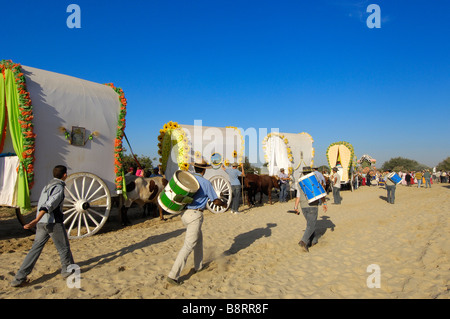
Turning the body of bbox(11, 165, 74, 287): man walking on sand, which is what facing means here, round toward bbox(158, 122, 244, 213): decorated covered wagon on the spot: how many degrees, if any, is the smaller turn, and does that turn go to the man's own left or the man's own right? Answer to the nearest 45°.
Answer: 0° — they already face it

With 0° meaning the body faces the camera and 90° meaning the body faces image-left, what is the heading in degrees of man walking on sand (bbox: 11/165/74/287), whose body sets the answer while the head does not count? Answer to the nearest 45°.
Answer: approximately 225°

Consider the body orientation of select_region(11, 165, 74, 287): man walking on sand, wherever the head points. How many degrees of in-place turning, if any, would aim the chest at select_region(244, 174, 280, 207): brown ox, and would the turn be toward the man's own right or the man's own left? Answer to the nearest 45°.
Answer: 0° — they already face it
